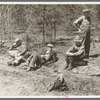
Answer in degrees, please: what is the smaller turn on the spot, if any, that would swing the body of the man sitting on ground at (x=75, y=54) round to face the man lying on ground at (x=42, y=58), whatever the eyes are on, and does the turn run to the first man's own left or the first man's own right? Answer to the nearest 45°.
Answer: approximately 45° to the first man's own right

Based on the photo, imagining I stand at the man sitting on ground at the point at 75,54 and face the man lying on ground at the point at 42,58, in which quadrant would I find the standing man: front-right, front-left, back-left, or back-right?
back-right

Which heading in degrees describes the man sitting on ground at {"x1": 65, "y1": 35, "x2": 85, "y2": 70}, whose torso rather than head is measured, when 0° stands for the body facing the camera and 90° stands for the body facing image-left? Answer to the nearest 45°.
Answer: approximately 45°
